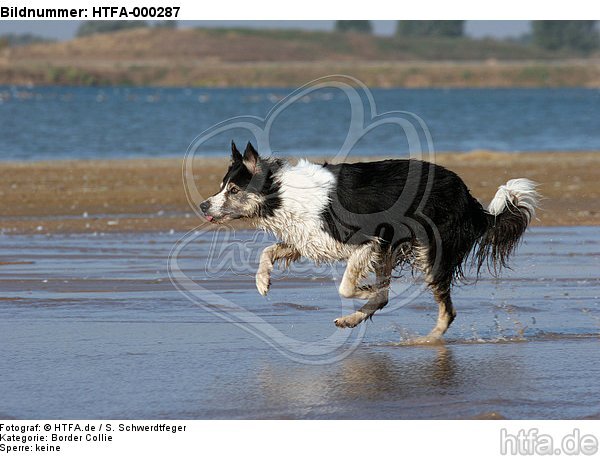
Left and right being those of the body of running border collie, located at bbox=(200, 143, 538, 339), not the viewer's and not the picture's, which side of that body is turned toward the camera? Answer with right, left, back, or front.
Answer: left
